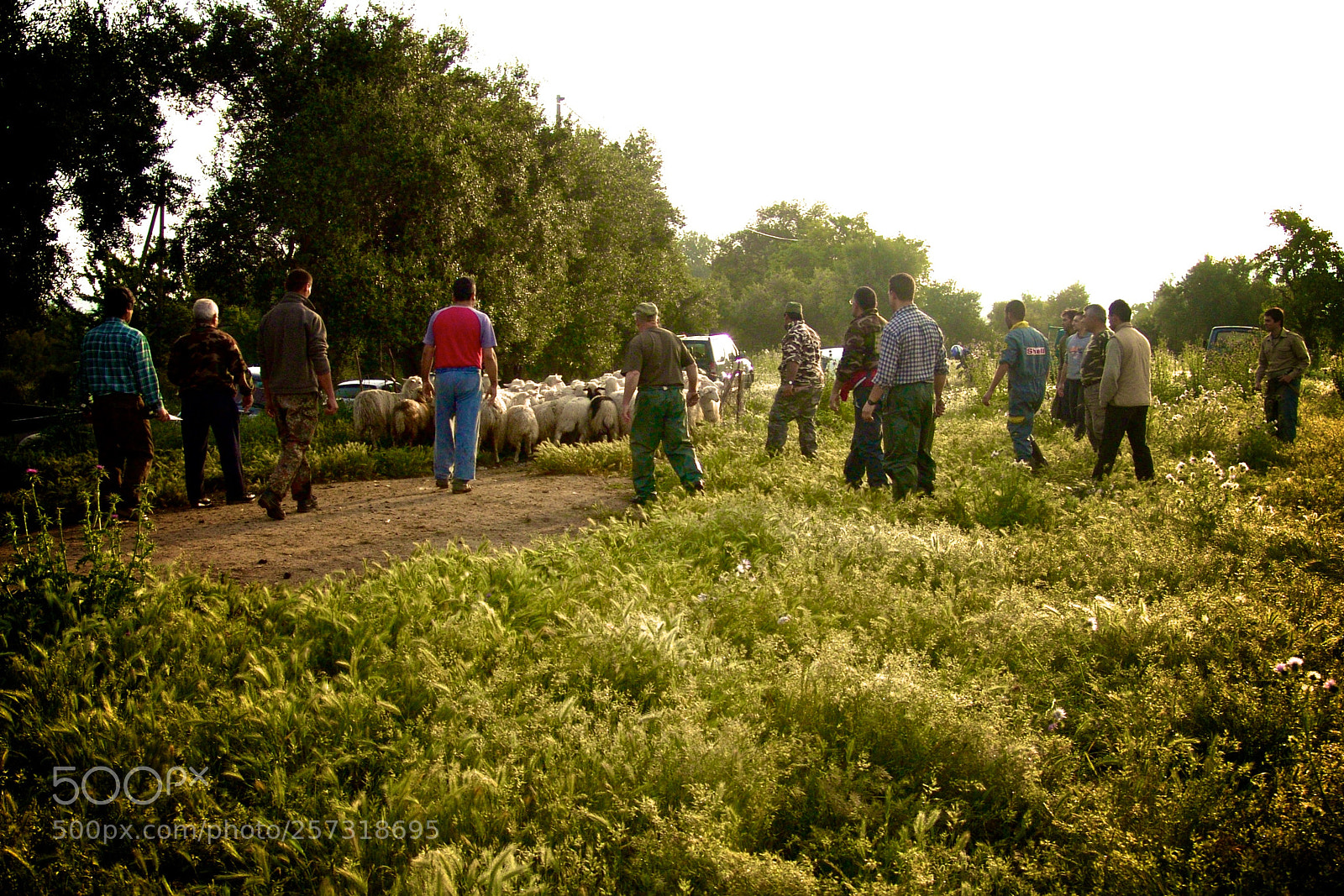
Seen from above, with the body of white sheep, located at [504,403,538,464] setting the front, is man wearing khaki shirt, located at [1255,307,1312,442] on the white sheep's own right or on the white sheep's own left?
on the white sheep's own right

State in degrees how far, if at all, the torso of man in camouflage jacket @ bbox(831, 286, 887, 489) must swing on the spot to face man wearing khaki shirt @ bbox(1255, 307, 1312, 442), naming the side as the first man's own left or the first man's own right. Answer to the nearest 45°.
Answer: approximately 90° to the first man's own right

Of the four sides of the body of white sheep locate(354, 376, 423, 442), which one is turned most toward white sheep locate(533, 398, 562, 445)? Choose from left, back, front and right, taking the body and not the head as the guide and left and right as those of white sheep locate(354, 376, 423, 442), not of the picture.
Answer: front

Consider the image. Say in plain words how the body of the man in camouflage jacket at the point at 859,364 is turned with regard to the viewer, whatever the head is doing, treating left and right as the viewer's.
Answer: facing away from the viewer and to the left of the viewer

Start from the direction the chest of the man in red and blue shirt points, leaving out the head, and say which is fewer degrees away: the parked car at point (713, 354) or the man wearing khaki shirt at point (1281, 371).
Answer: the parked car

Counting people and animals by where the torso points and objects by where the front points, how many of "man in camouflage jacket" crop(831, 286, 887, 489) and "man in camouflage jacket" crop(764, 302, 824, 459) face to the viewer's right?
0

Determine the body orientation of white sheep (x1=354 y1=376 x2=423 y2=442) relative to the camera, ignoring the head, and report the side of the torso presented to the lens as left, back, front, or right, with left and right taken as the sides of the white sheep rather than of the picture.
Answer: right

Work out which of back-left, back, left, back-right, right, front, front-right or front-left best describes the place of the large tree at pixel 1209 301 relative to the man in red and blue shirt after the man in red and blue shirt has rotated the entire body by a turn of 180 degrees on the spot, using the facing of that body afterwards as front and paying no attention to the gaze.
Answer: back-left

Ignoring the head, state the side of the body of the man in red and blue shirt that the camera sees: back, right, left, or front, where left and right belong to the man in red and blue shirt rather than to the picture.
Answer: back

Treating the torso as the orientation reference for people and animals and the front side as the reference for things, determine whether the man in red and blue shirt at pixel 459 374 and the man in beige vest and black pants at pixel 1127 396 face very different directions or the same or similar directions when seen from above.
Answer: same or similar directions

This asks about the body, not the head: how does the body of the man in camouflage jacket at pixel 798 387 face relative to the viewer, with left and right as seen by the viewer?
facing away from the viewer and to the left of the viewer

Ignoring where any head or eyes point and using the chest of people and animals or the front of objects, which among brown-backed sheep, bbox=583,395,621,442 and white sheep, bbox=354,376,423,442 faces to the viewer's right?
the white sheep
